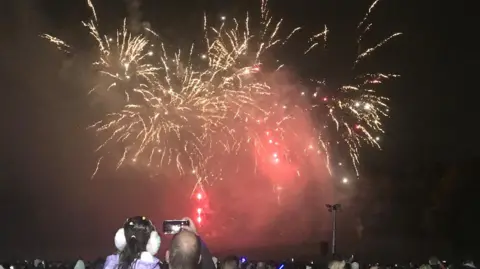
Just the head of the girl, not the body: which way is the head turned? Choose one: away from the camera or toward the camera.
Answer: away from the camera

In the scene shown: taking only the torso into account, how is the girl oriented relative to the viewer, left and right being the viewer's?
facing away from the viewer
